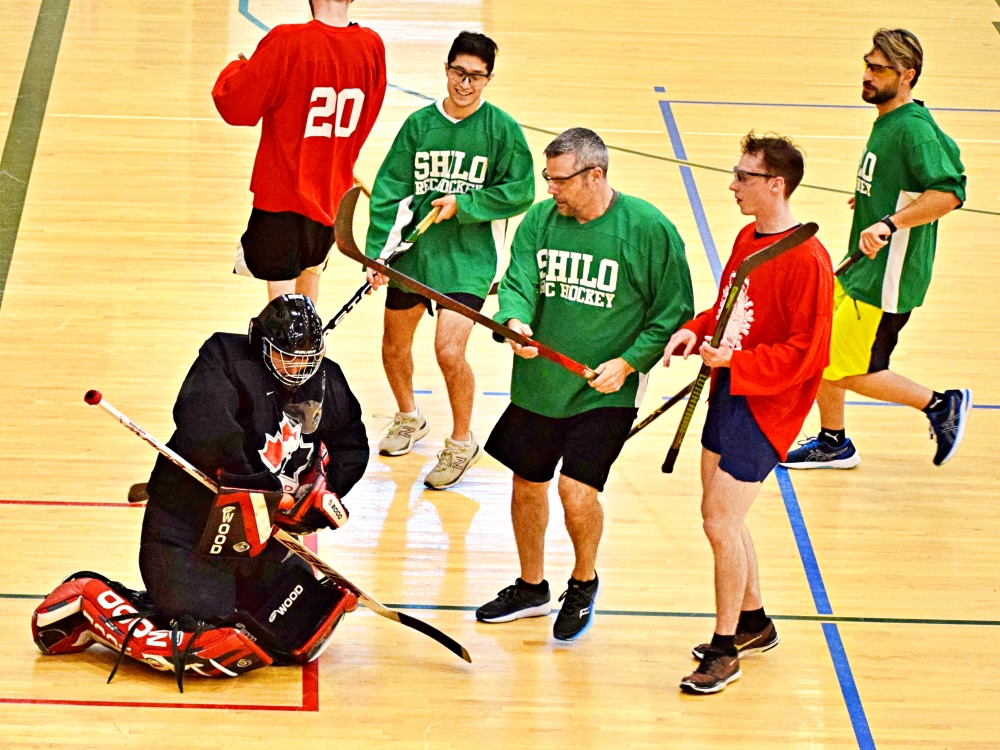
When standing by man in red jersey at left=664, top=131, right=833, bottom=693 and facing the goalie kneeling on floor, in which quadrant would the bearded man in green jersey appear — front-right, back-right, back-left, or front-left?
back-right

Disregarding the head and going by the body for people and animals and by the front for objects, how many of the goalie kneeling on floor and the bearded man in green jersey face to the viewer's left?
1

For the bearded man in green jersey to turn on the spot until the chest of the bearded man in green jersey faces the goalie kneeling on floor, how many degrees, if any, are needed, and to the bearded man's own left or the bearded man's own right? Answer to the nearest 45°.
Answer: approximately 45° to the bearded man's own left

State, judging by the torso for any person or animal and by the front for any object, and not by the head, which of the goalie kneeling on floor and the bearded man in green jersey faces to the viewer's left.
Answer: the bearded man in green jersey

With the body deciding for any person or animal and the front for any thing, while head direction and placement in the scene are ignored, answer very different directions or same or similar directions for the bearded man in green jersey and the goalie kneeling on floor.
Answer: very different directions

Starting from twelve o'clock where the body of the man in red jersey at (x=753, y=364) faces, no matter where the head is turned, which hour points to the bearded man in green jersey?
The bearded man in green jersey is roughly at 5 o'clock from the man in red jersey.

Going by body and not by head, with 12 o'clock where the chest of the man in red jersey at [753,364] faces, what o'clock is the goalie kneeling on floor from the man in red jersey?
The goalie kneeling on floor is roughly at 1 o'clock from the man in red jersey.

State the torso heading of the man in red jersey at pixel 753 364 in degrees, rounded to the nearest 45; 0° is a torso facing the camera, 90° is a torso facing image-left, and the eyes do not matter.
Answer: approximately 45°

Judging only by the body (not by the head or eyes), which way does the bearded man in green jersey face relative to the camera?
to the viewer's left

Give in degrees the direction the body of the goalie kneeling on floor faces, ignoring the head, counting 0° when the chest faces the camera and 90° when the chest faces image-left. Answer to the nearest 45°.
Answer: approximately 315°

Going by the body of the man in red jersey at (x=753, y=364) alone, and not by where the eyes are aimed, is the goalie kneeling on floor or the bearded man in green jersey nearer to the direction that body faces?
the goalie kneeling on floor
